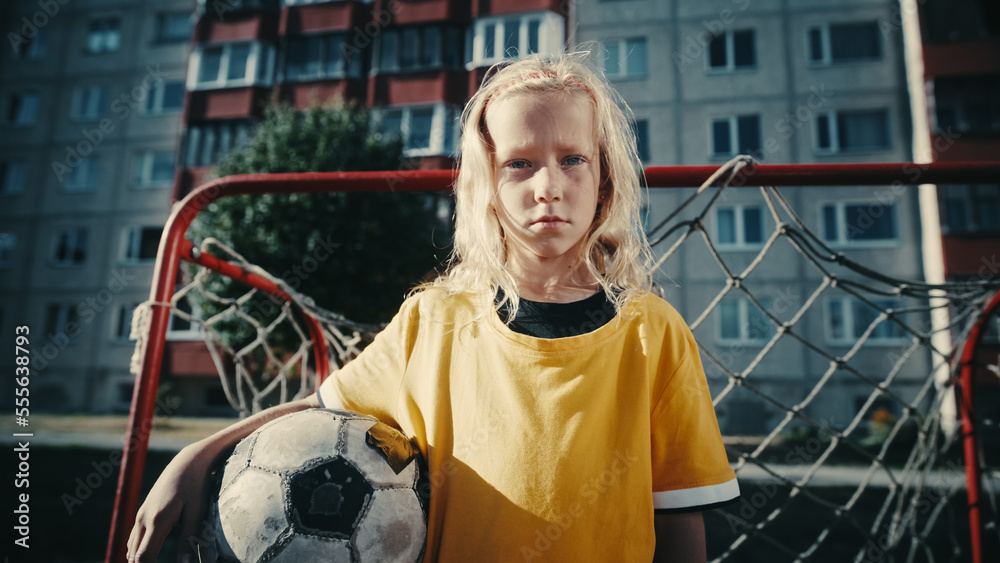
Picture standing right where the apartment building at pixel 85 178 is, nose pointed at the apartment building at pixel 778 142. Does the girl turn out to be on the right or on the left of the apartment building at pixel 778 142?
right

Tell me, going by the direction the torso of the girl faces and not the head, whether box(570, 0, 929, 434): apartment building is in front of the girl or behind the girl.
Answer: behind

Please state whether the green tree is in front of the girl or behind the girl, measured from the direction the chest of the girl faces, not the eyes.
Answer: behind

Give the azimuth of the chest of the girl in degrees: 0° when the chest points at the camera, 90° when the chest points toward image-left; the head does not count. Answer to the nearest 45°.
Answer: approximately 0°

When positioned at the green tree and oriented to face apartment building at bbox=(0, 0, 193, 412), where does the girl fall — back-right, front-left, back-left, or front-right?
back-left

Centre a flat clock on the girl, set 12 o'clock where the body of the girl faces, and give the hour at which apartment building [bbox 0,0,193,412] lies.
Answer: The apartment building is roughly at 5 o'clock from the girl.
